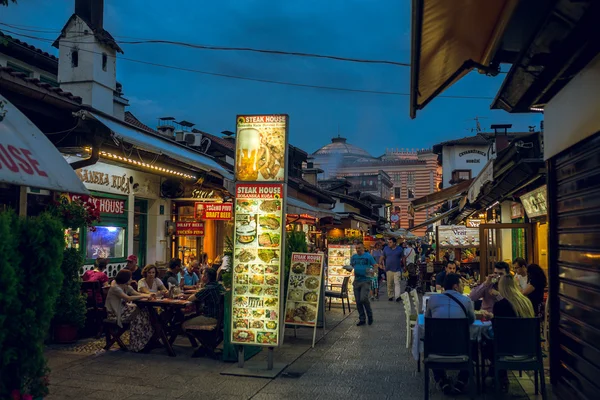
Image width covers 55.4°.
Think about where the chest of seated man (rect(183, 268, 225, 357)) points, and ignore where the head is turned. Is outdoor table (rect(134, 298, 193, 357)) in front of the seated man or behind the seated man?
in front

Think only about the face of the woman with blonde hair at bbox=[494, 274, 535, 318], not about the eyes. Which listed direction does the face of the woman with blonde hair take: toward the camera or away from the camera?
away from the camera

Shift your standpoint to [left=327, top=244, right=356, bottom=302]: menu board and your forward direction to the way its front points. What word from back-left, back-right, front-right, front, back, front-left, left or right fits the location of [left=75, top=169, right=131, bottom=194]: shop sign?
front-right

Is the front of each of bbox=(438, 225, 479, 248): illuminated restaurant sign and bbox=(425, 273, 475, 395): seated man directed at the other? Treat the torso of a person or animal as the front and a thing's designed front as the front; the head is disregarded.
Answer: yes

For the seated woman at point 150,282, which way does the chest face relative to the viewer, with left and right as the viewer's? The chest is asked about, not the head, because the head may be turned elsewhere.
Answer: facing the viewer and to the right of the viewer

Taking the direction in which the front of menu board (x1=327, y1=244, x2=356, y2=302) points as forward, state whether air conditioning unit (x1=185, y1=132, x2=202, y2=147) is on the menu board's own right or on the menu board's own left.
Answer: on the menu board's own right

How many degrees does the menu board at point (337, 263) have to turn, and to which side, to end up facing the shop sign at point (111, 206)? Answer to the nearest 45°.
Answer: approximately 45° to its right

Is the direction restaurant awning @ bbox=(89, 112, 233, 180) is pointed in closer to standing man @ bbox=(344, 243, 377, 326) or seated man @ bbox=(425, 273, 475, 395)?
the seated man

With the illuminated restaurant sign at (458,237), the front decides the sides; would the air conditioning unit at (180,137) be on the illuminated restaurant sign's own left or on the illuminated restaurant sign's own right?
on the illuminated restaurant sign's own right

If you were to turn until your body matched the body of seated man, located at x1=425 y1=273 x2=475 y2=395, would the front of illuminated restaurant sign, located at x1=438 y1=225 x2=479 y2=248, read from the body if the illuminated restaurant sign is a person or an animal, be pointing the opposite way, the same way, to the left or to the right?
the opposite way
